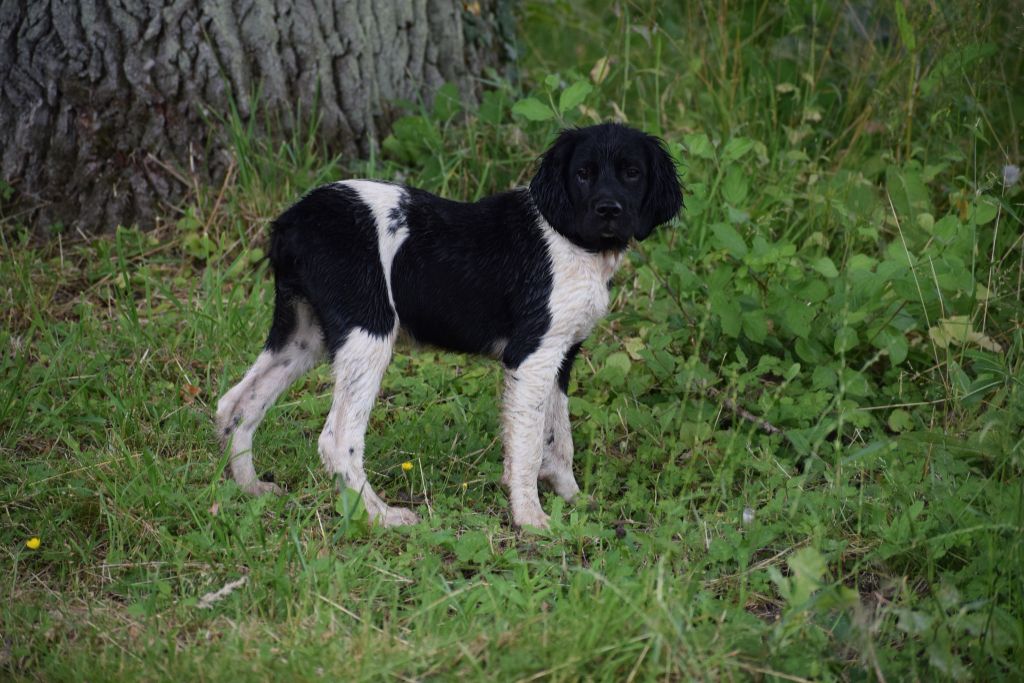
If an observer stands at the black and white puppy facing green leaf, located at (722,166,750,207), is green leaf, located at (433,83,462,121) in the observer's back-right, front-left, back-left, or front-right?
front-left

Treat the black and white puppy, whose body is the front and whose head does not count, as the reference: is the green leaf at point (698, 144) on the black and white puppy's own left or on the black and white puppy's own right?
on the black and white puppy's own left

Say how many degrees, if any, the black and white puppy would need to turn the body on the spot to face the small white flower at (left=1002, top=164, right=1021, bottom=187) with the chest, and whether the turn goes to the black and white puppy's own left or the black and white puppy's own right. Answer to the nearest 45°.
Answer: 0° — it already faces it

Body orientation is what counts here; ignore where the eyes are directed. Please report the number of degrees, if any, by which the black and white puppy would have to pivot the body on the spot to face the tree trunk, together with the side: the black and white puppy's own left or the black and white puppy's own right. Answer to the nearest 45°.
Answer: approximately 135° to the black and white puppy's own left

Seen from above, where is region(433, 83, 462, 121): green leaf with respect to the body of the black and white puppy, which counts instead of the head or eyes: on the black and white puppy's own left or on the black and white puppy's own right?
on the black and white puppy's own left

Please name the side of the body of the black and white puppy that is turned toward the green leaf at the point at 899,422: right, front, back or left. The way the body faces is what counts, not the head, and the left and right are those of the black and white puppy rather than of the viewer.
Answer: front

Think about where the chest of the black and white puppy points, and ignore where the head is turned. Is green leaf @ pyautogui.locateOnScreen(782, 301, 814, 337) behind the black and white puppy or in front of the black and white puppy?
in front

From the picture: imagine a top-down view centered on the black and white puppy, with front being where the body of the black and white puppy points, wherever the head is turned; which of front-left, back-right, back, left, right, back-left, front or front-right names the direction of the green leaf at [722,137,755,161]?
front-left

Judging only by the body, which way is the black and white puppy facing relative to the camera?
to the viewer's right

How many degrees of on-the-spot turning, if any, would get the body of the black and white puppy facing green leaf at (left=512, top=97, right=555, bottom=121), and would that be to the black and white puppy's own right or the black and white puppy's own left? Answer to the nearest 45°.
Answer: approximately 90° to the black and white puppy's own left

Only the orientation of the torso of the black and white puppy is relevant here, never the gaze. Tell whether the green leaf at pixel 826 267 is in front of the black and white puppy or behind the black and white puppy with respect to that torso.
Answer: in front

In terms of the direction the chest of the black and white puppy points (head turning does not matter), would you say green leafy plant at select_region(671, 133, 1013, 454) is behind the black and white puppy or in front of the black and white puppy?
in front

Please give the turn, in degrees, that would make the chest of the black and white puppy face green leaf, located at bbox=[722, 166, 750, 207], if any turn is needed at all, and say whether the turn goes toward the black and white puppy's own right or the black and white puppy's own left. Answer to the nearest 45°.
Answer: approximately 45° to the black and white puppy's own left

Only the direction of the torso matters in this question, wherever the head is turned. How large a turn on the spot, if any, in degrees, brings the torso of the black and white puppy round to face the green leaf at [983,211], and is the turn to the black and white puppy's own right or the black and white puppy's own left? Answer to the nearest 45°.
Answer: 0° — it already faces it
